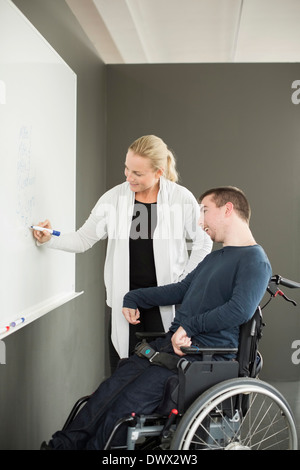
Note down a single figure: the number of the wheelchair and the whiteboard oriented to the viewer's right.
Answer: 1

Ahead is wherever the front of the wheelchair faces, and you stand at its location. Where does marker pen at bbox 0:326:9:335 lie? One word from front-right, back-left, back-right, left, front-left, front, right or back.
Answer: front

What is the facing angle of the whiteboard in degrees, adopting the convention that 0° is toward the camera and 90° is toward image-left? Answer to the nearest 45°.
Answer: approximately 270°

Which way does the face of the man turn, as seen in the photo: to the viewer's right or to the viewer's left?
to the viewer's left

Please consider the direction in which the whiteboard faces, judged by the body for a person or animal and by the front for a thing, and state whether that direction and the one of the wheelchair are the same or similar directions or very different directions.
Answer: very different directions

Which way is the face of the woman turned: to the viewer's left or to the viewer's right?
to the viewer's left

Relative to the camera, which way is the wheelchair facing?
to the viewer's left
